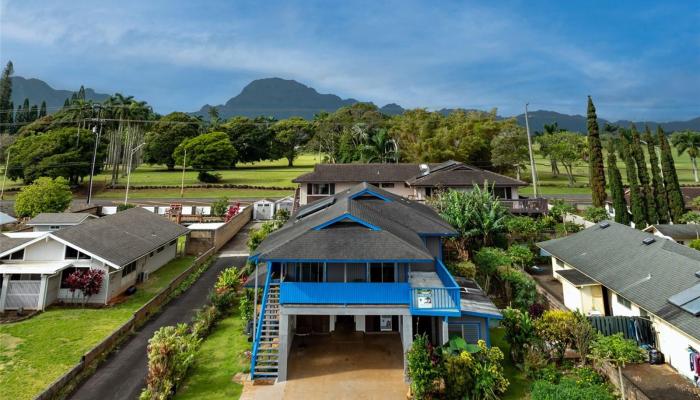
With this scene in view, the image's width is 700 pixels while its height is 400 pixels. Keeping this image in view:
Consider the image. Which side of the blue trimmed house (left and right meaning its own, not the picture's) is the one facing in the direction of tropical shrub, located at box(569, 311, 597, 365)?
left

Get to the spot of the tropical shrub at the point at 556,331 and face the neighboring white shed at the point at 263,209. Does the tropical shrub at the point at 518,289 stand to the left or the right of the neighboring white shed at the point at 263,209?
right

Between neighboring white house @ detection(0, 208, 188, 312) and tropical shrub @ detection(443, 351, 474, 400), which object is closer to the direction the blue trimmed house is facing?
the tropical shrub

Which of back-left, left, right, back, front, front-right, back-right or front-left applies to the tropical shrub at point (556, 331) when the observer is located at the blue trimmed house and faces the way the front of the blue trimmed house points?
left

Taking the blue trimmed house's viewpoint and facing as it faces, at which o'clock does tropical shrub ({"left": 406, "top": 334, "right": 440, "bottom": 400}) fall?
The tropical shrub is roughly at 10 o'clock from the blue trimmed house.

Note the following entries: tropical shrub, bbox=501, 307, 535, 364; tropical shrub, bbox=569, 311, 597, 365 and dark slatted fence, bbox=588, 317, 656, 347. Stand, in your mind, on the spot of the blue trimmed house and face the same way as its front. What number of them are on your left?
3

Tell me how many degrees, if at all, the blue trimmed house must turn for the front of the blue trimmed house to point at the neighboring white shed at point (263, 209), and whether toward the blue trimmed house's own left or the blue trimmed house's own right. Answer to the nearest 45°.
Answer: approximately 135° to the blue trimmed house's own right

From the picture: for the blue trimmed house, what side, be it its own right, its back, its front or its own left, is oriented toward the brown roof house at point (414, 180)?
back

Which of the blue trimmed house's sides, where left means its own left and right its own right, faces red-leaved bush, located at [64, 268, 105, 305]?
right

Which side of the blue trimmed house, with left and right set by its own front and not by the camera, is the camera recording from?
front

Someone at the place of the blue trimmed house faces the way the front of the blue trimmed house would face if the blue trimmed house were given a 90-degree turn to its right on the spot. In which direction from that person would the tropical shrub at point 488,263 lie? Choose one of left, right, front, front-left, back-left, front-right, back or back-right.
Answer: back-right

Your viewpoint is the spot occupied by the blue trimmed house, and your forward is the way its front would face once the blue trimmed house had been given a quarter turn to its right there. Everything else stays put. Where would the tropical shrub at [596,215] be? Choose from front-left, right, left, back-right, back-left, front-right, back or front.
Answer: back-right

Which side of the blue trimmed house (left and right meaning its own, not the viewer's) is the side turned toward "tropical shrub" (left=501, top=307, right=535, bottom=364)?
left

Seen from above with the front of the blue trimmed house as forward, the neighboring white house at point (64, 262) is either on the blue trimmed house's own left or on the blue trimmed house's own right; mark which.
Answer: on the blue trimmed house's own right
